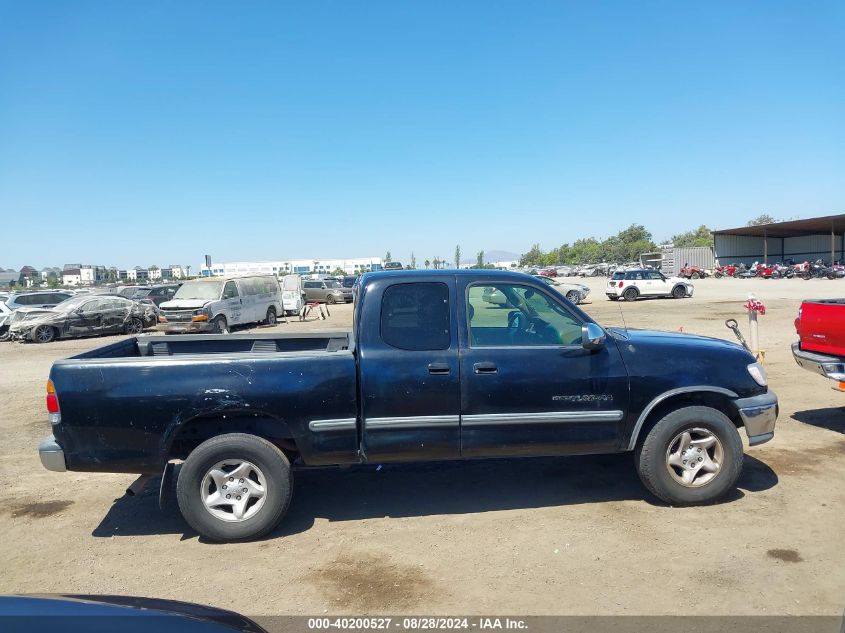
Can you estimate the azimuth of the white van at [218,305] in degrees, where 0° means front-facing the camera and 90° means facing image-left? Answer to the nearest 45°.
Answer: approximately 45°

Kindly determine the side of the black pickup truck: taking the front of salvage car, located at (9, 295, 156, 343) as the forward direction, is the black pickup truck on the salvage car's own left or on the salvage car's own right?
on the salvage car's own left

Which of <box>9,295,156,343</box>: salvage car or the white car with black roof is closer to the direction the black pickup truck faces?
the white car with black roof

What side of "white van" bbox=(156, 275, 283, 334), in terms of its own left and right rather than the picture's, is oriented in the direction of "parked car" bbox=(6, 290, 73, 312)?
right

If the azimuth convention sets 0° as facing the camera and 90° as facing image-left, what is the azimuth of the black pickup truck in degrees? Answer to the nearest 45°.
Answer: approximately 270°

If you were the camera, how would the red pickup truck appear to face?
facing away from the viewer and to the right of the viewer

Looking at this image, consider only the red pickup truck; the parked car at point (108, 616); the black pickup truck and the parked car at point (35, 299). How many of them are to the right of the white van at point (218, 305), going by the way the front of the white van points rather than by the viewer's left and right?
1

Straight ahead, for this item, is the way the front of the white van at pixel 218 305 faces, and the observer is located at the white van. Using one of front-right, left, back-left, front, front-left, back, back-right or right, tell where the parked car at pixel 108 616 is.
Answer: front-left

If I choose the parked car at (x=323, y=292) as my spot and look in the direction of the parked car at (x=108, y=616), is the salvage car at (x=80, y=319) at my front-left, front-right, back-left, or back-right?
front-right

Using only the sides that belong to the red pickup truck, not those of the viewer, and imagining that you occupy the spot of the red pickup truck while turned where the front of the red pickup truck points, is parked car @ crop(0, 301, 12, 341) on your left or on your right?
on your left
